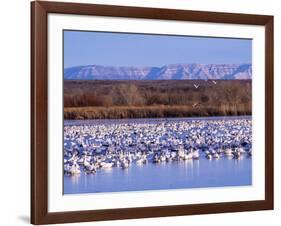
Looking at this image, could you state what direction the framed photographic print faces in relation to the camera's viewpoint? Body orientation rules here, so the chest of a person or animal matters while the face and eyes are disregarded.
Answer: facing the viewer and to the right of the viewer
